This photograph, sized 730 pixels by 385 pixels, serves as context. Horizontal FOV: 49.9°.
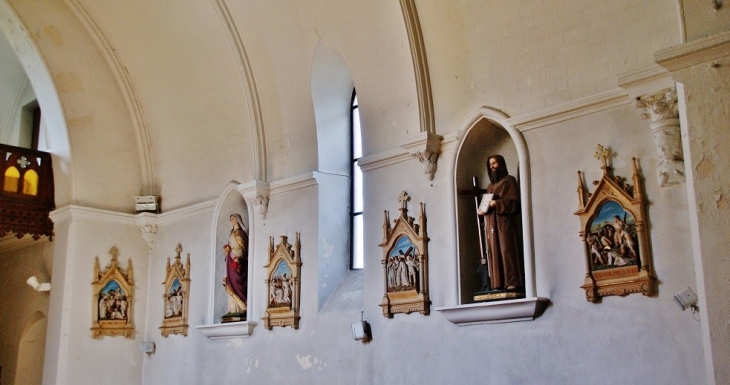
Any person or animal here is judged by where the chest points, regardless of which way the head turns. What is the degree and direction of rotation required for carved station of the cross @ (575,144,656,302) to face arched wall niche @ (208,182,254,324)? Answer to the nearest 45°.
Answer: approximately 90° to its right

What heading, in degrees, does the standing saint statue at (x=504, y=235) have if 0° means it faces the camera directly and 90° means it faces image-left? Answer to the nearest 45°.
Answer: approximately 45°

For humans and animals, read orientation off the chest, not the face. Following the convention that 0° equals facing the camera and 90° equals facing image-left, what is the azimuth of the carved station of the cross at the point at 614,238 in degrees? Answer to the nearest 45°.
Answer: approximately 45°

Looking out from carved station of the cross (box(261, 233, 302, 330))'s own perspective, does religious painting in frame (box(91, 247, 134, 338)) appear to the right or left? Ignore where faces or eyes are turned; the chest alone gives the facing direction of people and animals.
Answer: on its right

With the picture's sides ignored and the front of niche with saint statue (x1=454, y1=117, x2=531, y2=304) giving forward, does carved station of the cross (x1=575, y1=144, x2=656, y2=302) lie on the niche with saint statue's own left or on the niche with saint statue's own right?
on the niche with saint statue's own left

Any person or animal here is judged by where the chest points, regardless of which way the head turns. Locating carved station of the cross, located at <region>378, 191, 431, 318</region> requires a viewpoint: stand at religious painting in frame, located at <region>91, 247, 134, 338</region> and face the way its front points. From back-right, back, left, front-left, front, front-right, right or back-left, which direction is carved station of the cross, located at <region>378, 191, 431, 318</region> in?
front-left

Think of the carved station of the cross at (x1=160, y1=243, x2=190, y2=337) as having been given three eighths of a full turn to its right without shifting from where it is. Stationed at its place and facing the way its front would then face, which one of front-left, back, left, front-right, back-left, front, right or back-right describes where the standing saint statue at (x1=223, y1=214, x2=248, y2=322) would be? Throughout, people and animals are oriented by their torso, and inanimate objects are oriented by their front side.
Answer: back-right

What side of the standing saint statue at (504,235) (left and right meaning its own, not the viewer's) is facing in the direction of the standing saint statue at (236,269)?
right

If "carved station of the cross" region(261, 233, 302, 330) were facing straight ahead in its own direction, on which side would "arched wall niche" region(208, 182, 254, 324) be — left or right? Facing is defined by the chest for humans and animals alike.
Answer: on its right

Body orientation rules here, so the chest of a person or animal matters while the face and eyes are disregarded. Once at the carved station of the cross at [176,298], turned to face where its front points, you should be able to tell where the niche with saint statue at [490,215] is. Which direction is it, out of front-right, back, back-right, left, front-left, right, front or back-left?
left

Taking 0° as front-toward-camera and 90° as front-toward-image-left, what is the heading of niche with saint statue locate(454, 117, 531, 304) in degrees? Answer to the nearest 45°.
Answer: approximately 45°

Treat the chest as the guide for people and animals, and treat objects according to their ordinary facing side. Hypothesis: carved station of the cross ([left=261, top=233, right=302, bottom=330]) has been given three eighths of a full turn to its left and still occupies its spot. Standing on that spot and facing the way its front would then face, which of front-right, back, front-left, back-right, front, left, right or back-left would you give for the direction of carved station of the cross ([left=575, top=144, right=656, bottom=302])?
front-right

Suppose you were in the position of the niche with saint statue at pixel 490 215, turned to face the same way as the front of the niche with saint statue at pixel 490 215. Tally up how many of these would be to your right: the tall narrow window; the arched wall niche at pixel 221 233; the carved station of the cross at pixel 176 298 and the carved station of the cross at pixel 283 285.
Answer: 4

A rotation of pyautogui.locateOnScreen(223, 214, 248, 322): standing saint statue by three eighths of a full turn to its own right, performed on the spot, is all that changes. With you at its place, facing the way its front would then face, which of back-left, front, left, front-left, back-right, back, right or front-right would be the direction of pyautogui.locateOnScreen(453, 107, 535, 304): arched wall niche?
back-right

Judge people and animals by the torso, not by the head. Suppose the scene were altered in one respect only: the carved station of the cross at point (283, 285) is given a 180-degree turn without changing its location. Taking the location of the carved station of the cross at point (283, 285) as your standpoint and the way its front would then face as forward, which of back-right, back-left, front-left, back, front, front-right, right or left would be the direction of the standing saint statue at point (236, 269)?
left

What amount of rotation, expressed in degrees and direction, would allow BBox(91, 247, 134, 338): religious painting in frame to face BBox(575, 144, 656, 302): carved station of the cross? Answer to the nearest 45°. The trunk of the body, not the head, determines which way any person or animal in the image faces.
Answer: approximately 45° to its left
